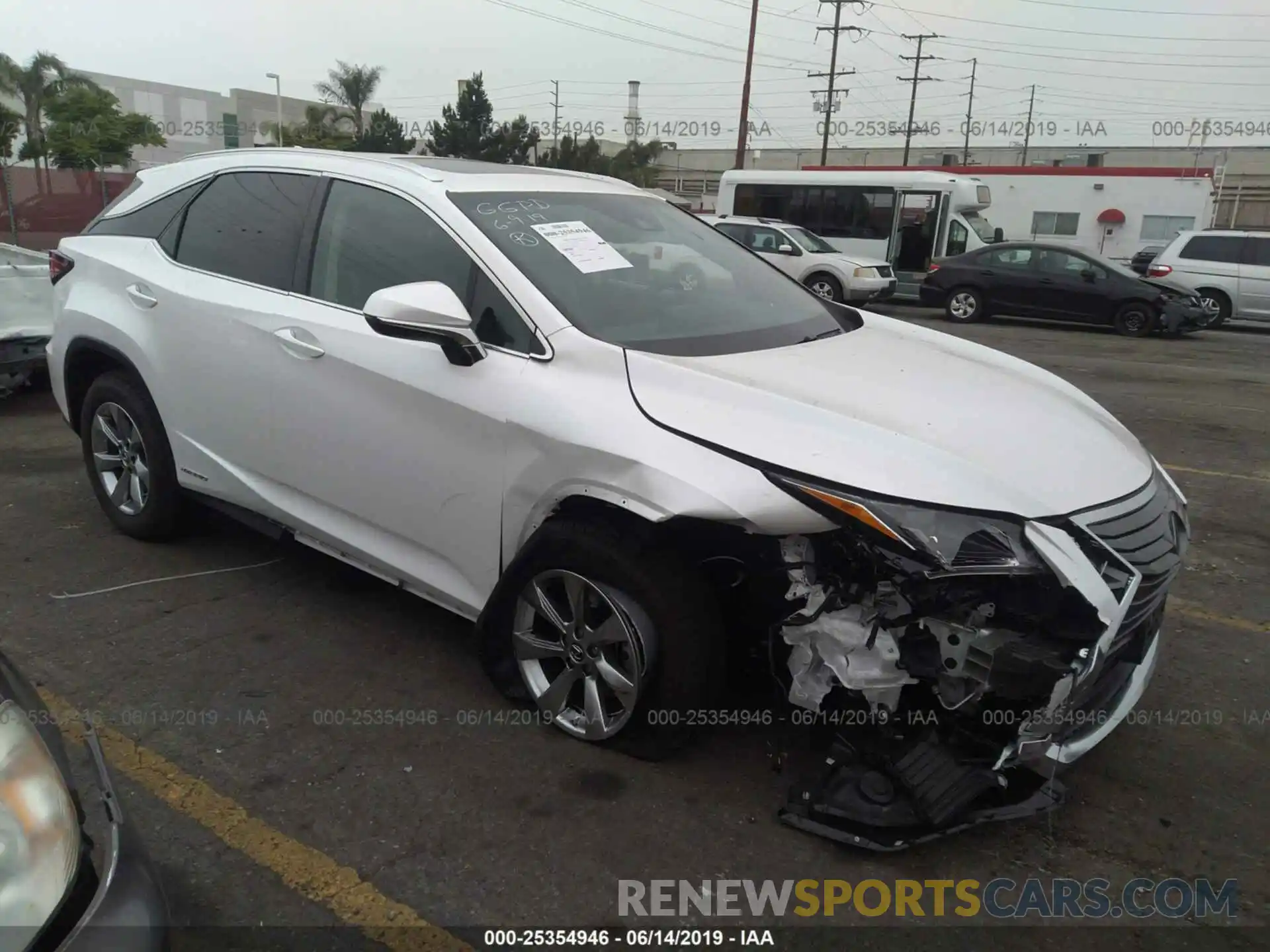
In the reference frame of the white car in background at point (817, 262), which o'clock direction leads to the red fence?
The red fence is roughly at 5 o'clock from the white car in background.

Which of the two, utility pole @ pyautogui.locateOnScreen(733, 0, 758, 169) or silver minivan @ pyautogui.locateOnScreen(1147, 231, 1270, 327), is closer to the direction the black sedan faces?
the silver minivan

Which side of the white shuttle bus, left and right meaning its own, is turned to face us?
right

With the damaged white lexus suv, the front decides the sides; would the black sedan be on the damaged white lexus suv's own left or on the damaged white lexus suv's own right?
on the damaged white lexus suv's own left

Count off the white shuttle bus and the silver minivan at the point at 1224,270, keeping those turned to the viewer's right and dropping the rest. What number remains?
2

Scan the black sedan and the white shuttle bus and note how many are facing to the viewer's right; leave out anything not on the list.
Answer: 2

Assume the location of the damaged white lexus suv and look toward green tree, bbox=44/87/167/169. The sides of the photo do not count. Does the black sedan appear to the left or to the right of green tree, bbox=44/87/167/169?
right

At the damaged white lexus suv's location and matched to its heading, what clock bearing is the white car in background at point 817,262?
The white car in background is roughly at 8 o'clock from the damaged white lexus suv.

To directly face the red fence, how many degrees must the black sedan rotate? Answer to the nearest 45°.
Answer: approximately 180°

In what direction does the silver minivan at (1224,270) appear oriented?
to the viewer's right

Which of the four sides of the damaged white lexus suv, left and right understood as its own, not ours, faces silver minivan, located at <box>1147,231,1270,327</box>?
left

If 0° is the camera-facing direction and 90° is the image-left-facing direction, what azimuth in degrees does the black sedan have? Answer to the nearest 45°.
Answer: approximately 270°

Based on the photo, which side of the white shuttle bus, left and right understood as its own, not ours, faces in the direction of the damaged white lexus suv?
right
